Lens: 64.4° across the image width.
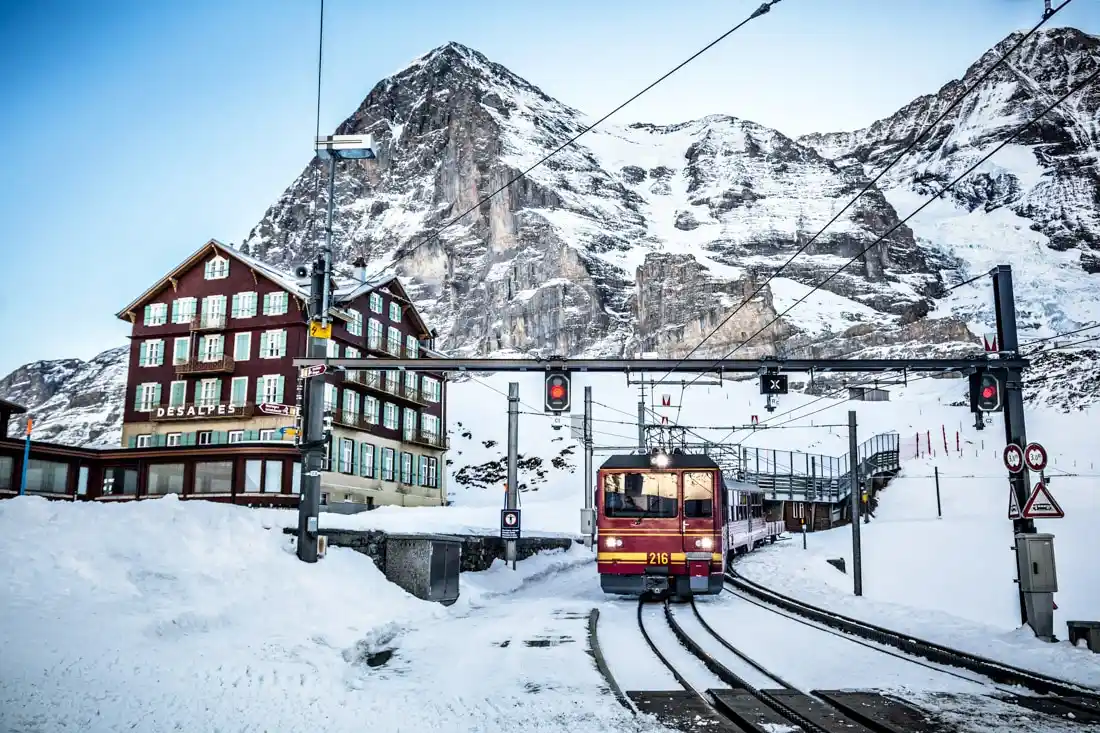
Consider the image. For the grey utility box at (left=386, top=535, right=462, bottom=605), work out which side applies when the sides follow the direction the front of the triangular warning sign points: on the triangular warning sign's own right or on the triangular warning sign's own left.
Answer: on the triangular warning sign's own right

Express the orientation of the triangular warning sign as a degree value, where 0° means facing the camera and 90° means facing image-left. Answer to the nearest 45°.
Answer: approximately 0°

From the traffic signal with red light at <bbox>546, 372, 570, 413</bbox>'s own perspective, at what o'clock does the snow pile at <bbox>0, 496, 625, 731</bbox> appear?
The snow pile is roughly at 1 o'clock from the traffic signal with red light.

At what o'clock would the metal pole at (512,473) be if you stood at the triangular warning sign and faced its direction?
The metal pole is roughly at 4 o'clock from the triangular warning sign.

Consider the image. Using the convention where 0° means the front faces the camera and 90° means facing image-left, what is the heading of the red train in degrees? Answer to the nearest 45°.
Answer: approximately 0°

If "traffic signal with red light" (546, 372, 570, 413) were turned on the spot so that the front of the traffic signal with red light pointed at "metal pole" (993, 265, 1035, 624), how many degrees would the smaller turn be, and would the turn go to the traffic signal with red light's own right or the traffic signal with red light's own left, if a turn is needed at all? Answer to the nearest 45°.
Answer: approximately 90° to the traffic signal with red light's own left

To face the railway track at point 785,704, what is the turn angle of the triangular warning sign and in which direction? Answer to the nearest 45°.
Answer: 0° — it already faces it
